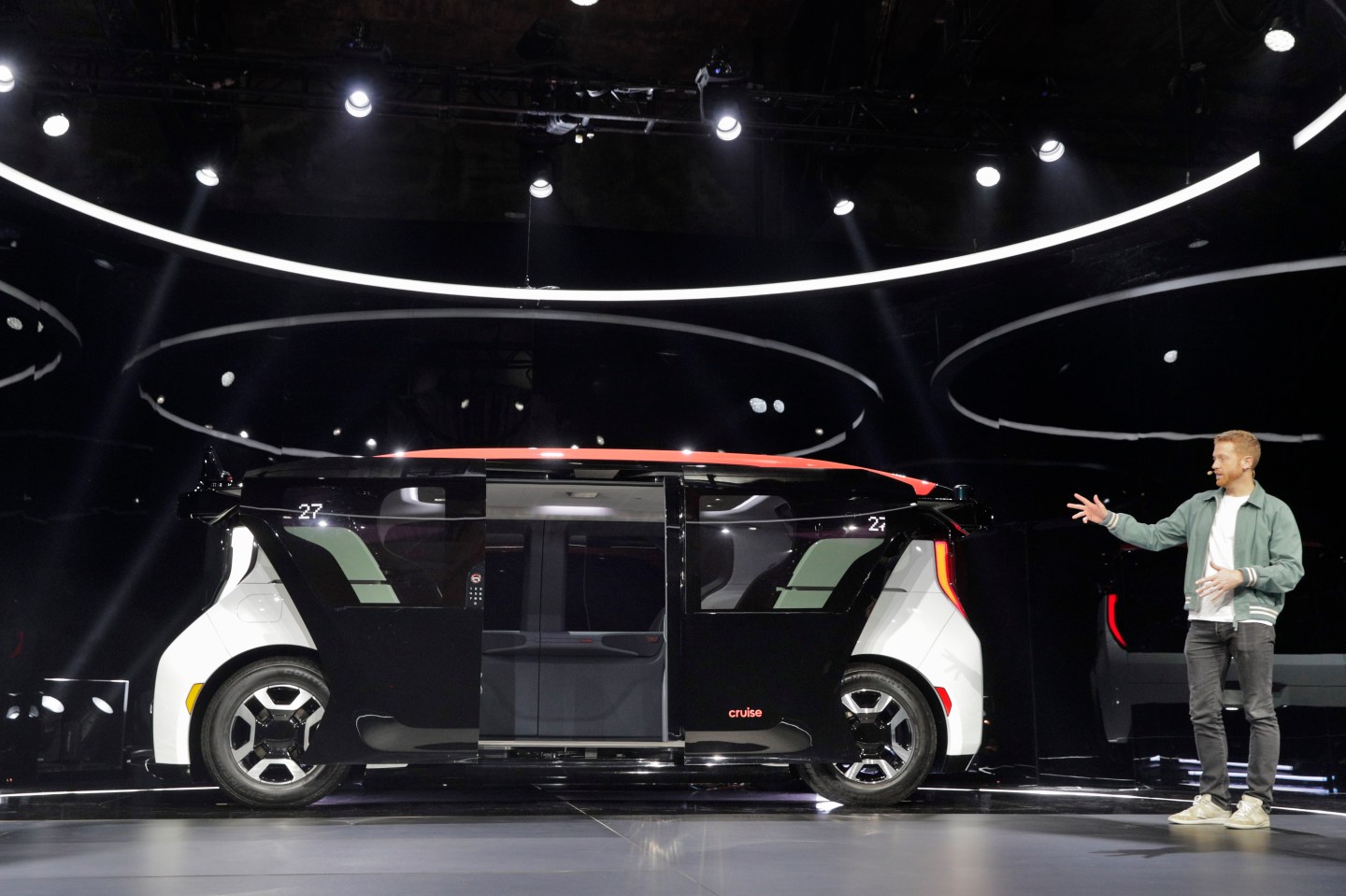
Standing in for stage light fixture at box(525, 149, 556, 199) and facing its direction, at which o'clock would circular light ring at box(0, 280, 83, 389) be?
The circular light ring is roughly at 3 o'clock from the stage light fixture.

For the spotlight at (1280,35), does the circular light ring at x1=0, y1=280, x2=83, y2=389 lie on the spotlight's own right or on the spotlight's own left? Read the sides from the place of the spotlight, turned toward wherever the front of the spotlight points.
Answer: on the spotlight's own right

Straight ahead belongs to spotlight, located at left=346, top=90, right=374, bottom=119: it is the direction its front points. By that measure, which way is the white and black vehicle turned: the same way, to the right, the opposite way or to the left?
to the right

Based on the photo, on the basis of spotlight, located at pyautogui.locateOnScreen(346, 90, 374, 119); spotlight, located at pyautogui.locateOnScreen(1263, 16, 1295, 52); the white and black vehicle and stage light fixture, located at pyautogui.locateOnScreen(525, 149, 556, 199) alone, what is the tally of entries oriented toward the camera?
3

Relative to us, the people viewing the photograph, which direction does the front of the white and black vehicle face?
facing to the left of the viewer

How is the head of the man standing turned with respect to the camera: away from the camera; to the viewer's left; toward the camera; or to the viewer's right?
to the viewer's left

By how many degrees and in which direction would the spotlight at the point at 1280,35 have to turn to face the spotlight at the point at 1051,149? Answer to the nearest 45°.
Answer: approximately 135° to its right

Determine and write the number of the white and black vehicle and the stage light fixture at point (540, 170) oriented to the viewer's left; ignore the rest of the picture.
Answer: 1

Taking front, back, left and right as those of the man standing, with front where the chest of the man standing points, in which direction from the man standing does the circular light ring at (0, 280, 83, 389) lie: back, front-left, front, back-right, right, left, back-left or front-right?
front-right

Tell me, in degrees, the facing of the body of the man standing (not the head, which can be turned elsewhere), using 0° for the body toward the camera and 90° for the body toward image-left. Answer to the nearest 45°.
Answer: approximately 45°
